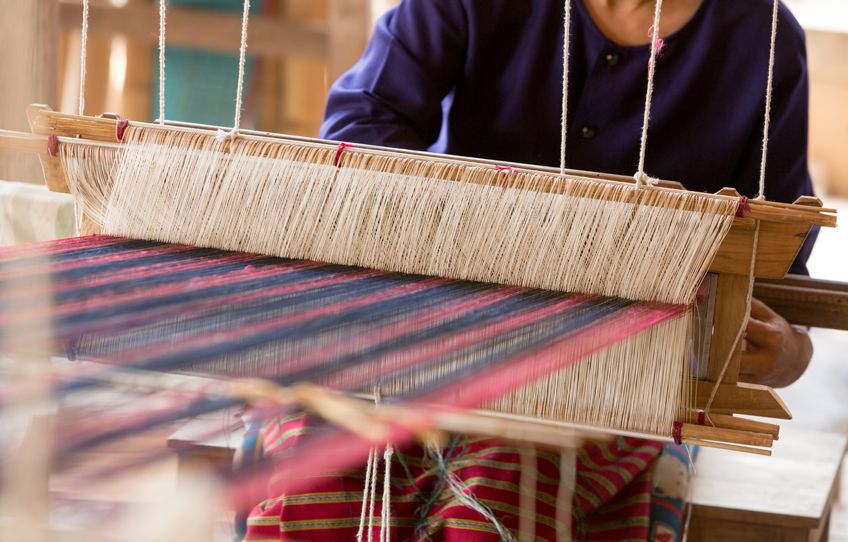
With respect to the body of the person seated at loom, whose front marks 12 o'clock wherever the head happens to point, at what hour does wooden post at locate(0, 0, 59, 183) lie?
The wooden post is roughly at 3 o'clock from the person seated at loom.

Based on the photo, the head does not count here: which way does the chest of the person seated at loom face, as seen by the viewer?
toward the camera

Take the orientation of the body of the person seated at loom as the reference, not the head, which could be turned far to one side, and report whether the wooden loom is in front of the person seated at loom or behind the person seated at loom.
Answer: in front

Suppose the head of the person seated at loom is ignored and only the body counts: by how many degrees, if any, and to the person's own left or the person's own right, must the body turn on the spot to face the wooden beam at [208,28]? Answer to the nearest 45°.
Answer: approximately 135° to the person's own right
